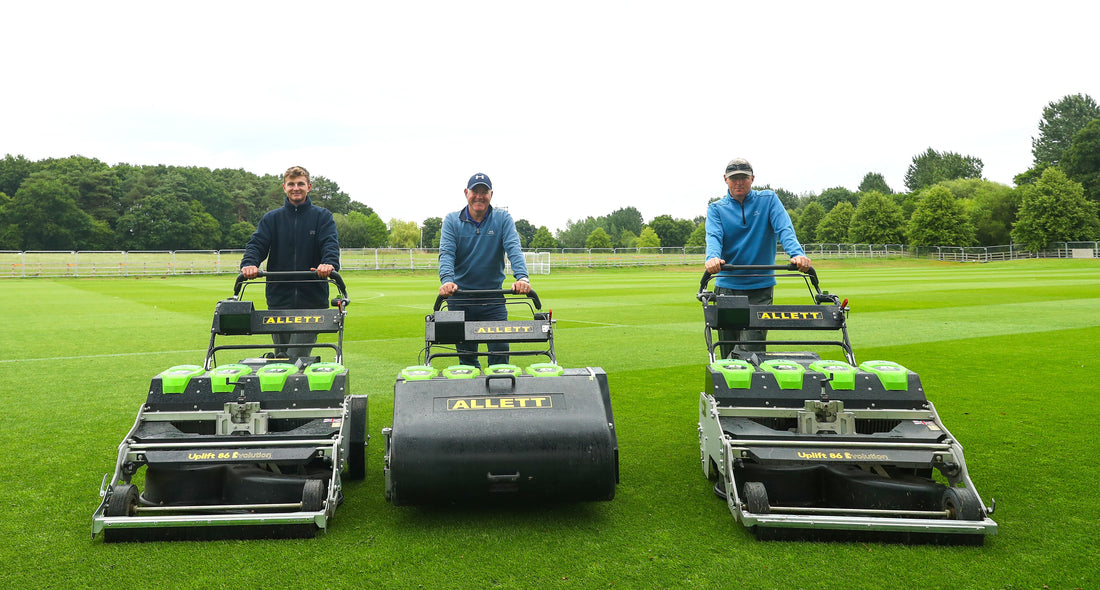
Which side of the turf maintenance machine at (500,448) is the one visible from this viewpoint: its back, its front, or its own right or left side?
front

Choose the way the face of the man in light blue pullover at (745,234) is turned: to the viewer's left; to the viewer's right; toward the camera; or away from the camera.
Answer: toward the camera

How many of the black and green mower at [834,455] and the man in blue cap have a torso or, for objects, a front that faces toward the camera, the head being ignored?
2

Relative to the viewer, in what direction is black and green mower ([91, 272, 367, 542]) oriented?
toward the camera

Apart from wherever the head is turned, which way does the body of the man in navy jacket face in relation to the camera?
toward the camera

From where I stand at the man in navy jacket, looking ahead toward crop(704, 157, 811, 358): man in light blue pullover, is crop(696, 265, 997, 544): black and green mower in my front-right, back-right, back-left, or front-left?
front-right

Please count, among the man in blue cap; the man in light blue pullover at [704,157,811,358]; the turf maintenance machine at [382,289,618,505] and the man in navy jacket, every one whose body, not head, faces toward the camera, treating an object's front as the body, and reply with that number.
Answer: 4

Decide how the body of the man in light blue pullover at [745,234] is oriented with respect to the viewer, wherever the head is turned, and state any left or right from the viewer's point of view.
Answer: facing the viewer

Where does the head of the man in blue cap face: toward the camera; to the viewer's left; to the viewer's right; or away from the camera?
toward the camera

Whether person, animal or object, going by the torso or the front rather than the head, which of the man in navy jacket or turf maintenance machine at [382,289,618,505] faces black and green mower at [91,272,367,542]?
the man in navy jacket

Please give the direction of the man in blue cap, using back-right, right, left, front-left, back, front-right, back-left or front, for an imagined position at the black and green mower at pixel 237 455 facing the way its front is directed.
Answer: back-left

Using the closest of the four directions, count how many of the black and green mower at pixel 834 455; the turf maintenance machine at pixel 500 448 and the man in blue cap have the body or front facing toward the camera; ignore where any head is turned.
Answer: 3

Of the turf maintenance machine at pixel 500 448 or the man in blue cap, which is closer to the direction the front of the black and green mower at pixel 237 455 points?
the turf maintenance machine

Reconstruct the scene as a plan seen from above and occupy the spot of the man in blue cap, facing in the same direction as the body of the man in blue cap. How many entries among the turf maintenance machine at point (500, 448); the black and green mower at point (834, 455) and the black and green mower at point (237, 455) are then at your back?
0

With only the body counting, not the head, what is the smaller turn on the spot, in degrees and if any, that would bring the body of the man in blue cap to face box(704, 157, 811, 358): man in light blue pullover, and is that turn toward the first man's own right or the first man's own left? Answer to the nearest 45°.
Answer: approximately 90° to the first man's own left

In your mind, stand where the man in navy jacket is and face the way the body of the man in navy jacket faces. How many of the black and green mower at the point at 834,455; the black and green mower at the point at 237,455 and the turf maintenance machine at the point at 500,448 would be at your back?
0

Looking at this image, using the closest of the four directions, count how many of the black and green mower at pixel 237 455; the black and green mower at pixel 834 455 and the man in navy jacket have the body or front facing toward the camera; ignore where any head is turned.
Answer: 3

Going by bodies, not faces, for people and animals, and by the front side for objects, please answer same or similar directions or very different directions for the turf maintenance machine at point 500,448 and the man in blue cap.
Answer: same or similar directions
